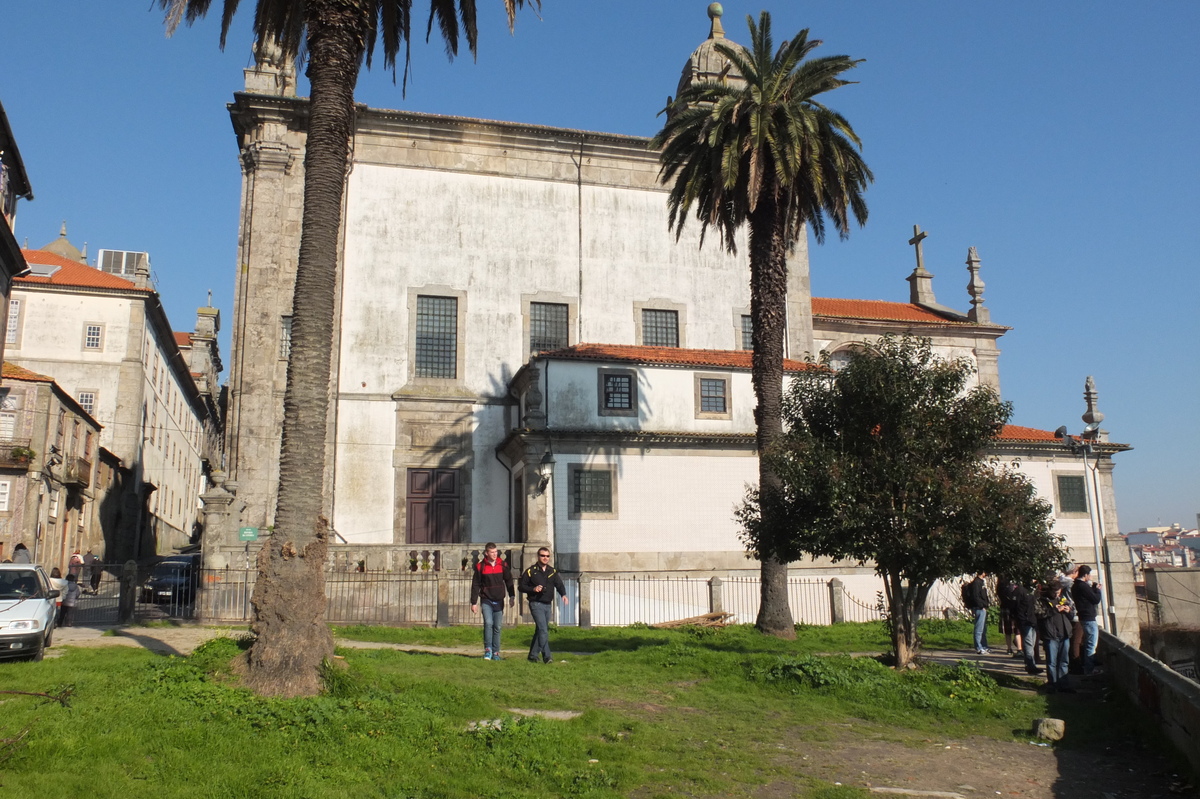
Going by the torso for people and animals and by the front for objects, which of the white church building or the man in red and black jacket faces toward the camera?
the man in red and black jacket

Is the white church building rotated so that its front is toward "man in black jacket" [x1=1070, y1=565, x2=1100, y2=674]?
no

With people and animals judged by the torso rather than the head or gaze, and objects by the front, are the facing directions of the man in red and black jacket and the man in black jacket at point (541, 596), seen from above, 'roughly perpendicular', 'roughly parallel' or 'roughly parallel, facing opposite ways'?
roughly parallel

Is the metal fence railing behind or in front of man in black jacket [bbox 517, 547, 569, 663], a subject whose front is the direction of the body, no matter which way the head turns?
behind

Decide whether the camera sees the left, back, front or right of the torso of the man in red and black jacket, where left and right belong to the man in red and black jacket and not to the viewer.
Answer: front

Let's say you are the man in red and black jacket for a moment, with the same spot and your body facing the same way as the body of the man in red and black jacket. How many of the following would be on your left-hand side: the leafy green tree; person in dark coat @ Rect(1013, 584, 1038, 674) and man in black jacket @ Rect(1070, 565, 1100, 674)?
3

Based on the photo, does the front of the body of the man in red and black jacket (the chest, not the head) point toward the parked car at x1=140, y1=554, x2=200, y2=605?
no

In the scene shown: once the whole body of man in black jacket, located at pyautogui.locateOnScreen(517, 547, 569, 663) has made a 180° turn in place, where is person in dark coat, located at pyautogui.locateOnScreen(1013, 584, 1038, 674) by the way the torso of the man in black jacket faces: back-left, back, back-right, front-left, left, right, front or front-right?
right

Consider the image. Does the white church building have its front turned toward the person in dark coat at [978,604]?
no

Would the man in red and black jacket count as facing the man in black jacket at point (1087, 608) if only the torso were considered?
no

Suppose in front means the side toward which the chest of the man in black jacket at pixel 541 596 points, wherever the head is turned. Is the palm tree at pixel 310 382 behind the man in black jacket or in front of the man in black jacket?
in front
